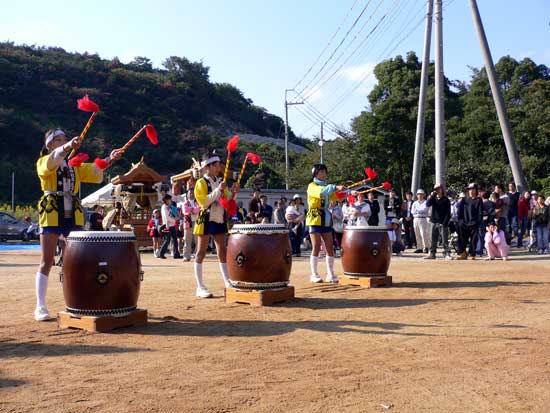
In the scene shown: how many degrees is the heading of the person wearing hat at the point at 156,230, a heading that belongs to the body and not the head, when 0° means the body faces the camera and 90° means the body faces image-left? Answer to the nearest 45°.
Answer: approximately 0°

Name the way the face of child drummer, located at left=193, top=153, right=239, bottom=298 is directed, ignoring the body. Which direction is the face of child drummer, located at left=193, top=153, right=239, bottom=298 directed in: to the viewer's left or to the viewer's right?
to the viewer's right

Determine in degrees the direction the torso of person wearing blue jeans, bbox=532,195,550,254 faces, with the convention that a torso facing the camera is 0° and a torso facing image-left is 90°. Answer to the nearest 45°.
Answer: approximately 45°

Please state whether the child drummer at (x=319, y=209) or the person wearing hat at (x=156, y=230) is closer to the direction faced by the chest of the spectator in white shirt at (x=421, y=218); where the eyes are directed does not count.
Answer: the child drummer

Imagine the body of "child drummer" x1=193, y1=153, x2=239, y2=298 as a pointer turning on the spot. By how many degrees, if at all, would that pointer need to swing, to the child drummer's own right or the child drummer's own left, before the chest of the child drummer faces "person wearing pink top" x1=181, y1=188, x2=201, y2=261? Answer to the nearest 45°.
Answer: approximately 135° to the child drummer's own left

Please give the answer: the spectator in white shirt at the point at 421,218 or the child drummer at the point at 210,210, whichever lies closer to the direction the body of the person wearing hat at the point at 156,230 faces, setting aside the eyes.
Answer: the child drummer

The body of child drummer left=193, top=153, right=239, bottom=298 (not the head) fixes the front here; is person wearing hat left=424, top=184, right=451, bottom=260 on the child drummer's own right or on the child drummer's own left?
on the child drummer's own left
